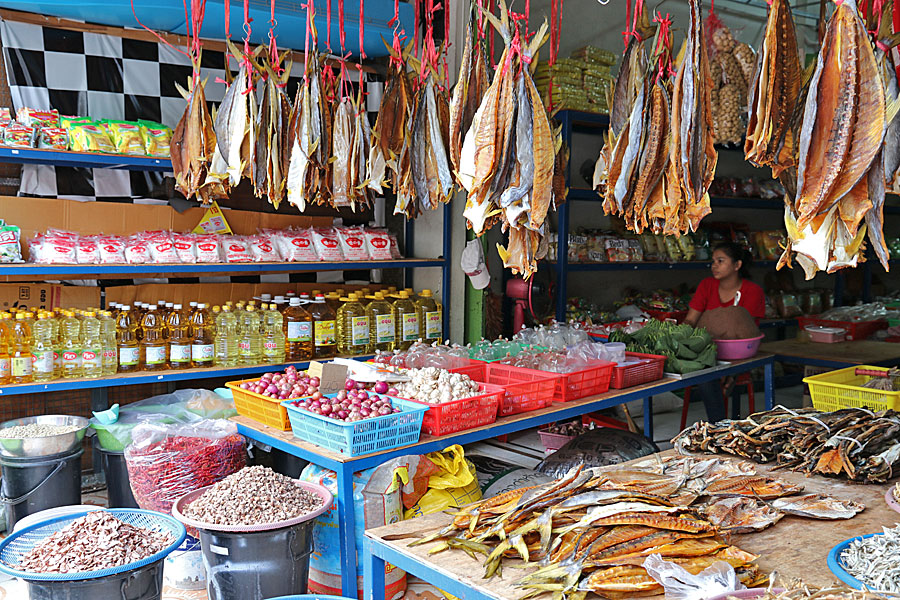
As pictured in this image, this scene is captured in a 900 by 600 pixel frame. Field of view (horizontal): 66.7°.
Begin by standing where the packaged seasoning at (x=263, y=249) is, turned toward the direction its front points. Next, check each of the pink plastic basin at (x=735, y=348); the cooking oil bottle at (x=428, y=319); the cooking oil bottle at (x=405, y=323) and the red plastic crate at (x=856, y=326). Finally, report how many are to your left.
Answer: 4

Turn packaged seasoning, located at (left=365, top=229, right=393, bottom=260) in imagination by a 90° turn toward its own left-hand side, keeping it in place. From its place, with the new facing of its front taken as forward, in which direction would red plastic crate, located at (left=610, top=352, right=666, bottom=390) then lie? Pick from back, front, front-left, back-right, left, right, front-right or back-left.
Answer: front-right

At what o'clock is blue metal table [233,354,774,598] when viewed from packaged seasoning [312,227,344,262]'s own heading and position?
The blue metal table is roughly at 12 o'clock from the packaged seasoning.

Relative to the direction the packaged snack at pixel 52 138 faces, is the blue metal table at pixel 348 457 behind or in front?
in front
